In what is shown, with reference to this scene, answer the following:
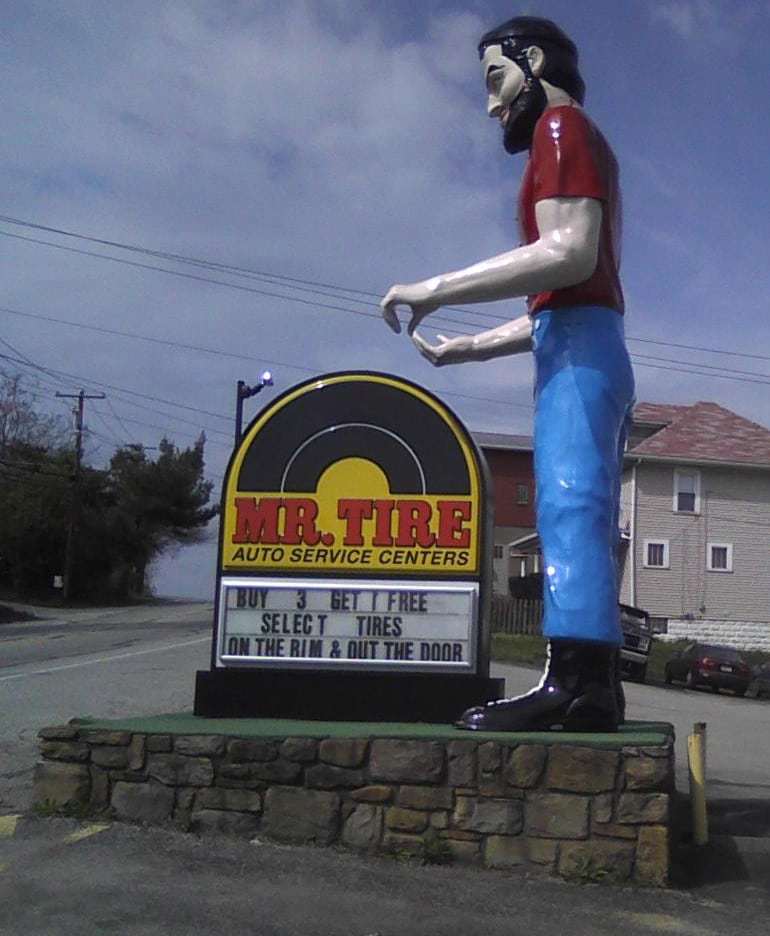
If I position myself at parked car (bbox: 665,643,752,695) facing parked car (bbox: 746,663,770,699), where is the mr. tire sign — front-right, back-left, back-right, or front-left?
back-right

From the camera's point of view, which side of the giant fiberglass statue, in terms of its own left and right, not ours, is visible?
left

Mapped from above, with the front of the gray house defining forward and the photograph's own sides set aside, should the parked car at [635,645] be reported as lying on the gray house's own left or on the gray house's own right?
on the gray house's own left

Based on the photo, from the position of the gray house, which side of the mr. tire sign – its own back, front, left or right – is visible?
back

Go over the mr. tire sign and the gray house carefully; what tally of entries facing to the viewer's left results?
1

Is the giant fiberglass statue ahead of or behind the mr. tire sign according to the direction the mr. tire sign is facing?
ahead

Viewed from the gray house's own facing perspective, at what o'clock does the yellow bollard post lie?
The yellow bollard post is roughly at 9 o'clock from the gray house.

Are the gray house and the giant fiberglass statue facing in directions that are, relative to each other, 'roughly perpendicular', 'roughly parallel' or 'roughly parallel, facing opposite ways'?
roughly parallel

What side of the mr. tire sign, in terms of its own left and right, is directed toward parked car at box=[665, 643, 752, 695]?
back

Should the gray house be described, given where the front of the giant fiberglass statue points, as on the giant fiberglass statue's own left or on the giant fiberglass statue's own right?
on the giant fiberglass statue's own right

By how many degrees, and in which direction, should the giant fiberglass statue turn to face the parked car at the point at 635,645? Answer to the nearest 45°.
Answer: approximately 90° to its right

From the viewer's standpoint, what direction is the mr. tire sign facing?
toward the camera

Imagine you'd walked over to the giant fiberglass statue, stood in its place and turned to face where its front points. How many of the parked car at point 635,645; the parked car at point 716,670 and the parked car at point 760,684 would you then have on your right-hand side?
3

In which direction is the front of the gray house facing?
to the viewer's left

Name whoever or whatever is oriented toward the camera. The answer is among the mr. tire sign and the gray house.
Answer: the mr. tire sign
